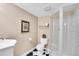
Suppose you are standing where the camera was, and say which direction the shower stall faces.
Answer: facing the viewer and to the left of the viewer

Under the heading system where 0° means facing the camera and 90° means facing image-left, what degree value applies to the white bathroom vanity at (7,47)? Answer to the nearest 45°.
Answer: approximately 315°

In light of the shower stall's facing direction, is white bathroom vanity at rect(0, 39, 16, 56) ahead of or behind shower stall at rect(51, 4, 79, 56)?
ahead

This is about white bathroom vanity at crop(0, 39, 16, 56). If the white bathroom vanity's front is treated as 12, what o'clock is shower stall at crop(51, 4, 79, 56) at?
The shower stall is roughly at 11 o'clock from the white bathroom vanity.

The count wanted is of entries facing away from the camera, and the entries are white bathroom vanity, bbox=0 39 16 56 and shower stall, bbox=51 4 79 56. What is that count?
0
